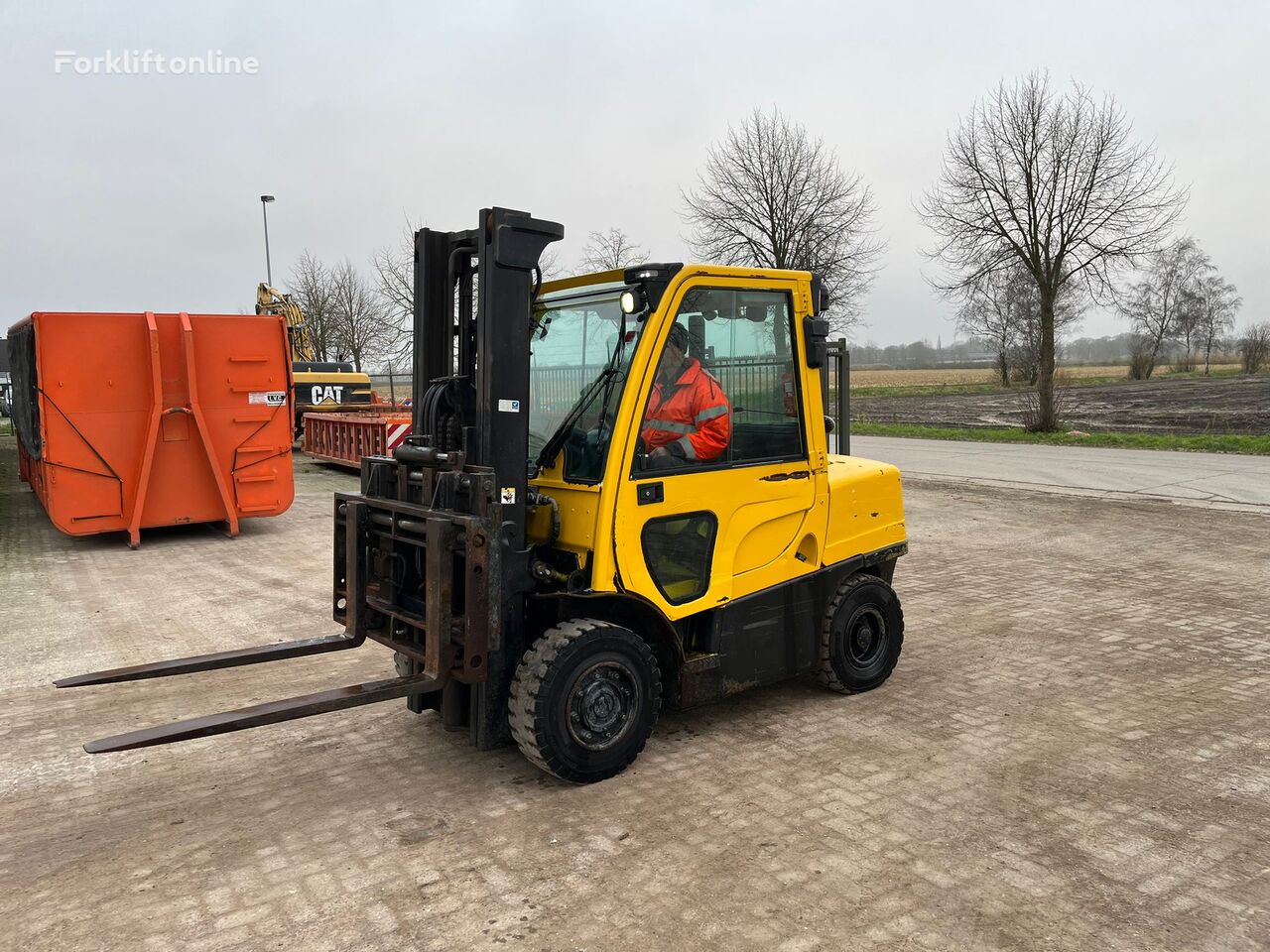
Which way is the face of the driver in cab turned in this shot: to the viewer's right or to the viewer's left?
to the viewer's left

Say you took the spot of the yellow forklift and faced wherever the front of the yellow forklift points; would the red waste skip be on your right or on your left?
on your right

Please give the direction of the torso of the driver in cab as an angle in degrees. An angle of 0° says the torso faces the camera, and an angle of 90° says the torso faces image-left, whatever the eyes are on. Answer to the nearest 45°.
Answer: approximately 45°

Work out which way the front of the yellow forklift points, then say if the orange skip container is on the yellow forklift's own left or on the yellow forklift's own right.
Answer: on the yellow forklift's own right

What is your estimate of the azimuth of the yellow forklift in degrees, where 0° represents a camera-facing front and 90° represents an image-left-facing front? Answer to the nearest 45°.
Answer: approximately 45°

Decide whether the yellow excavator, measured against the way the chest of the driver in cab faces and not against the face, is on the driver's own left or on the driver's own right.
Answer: on the driver's own right

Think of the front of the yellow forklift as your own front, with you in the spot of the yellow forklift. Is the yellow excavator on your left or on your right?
on your right

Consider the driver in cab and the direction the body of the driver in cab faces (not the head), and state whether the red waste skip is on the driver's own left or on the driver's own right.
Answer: on the driver's own right
